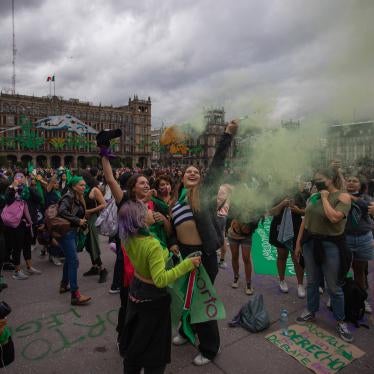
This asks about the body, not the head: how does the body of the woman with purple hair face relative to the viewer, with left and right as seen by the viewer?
facing away from the viewer and to the right of the viewer

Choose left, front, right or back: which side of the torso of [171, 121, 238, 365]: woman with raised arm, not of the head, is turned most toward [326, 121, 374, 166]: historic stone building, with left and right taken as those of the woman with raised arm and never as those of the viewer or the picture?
back

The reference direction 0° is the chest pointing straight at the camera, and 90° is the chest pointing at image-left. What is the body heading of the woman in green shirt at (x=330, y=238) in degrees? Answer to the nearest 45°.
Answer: approximately 45°

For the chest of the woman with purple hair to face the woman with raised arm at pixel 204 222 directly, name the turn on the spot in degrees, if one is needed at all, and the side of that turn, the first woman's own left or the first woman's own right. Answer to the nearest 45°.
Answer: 0° — they already face them

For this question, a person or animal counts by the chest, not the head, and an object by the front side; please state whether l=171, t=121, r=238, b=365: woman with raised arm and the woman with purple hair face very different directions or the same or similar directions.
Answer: very different directions
